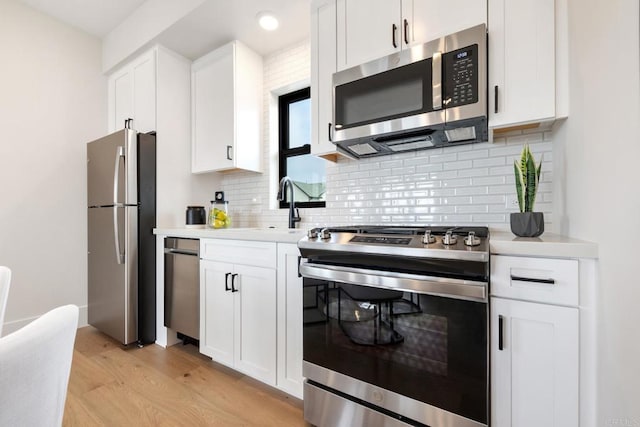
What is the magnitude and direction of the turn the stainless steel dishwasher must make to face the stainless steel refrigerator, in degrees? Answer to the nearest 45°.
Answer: approximately 90° to its right

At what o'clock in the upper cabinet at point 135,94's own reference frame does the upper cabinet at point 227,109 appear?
the upper cabinet at point 227,109 is roughly at 9 o'clock from the upper cabinet at point 135,94.

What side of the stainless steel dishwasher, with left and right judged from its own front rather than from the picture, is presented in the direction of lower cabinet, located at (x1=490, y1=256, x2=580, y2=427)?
left

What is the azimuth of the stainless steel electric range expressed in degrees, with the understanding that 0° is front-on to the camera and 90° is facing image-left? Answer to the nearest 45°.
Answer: approximately 45°

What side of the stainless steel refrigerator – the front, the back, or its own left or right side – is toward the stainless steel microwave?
left

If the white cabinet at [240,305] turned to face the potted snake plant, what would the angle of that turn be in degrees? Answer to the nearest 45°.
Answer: approximately 90° to its left

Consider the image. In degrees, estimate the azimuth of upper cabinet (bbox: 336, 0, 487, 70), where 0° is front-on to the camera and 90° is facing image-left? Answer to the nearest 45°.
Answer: approximately 45°

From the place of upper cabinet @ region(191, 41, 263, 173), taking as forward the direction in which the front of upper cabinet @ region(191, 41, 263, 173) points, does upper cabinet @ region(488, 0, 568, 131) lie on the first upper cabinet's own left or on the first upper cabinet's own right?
on the first upper cabinet's own left
